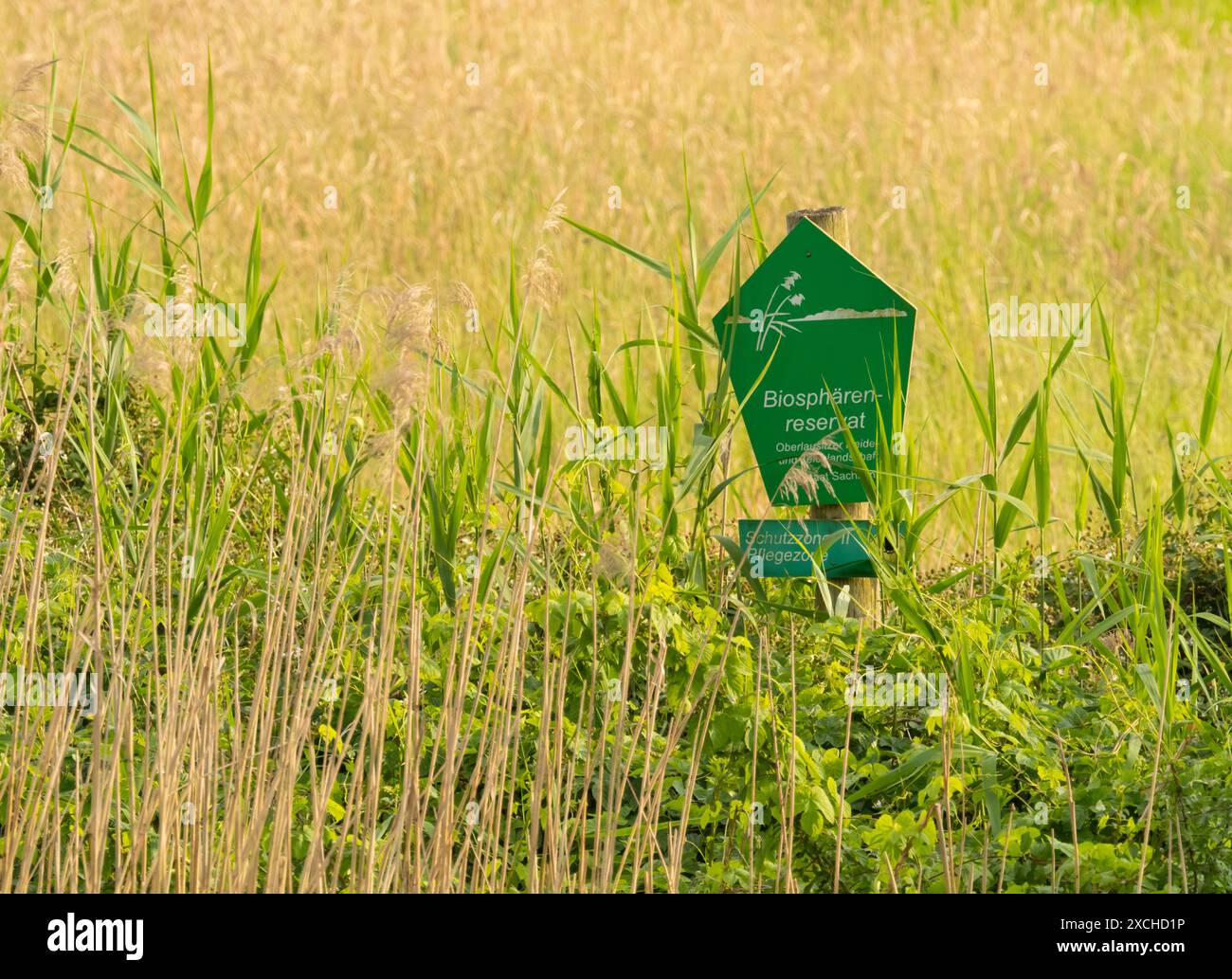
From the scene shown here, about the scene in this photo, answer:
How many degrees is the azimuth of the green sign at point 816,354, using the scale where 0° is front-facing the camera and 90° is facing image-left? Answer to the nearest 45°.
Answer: approximately 0°

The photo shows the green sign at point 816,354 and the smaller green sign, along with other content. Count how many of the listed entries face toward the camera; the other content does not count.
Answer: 2

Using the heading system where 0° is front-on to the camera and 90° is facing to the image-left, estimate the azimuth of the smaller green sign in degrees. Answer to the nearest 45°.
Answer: approximately 0°
